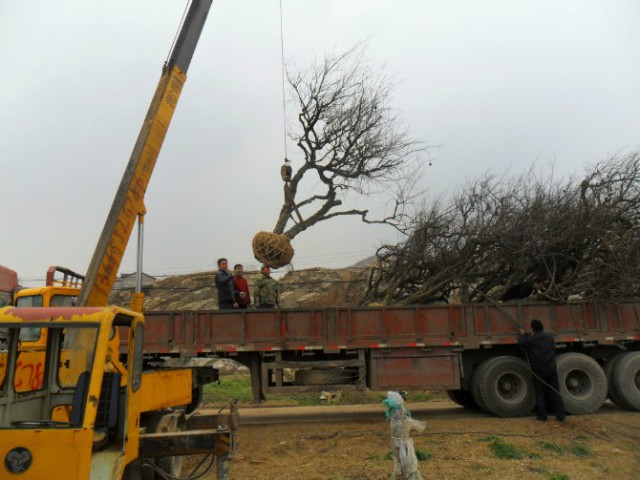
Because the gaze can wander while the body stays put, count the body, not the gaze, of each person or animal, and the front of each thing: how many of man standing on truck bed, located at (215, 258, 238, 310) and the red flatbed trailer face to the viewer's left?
1

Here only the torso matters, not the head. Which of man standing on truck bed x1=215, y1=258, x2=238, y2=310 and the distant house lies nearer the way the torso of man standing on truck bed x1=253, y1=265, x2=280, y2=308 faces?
the man standing on truck bed

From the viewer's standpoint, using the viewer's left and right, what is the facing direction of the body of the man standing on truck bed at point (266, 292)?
facing the viewer

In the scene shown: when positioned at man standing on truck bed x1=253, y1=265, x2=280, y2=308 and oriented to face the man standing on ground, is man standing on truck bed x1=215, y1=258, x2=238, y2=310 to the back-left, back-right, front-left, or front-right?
back-right

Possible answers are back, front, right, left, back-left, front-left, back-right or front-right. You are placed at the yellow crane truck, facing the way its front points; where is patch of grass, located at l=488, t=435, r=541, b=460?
back-left

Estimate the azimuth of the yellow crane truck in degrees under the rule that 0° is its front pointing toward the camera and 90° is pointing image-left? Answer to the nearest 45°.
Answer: approximately 45°

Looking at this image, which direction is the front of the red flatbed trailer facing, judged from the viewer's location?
facing to the left of the viewer

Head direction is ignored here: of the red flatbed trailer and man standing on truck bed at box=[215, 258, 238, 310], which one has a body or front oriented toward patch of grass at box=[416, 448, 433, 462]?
the man standing on truck bed

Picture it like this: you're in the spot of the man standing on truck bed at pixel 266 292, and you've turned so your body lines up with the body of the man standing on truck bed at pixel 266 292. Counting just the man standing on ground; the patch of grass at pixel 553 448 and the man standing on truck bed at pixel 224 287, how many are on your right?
1

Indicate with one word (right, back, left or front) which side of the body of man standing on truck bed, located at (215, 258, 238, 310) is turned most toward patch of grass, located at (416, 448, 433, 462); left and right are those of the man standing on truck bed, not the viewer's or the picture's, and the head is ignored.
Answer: front

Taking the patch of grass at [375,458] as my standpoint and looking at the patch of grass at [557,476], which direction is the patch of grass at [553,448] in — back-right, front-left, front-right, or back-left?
front-left

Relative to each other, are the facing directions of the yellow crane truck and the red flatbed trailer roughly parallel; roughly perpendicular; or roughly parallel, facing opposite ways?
roughly perpendicular

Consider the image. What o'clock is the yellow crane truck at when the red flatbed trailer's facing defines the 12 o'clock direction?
The yellow crane truck is roughly at 10 o'clock from the red flatbed trailer.

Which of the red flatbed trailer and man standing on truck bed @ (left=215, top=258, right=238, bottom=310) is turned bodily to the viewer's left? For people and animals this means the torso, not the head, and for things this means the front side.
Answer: the red flatbed trailer

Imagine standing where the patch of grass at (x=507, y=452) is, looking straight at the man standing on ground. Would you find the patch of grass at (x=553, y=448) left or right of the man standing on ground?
right

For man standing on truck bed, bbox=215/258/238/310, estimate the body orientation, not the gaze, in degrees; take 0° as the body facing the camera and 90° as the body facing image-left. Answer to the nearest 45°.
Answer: approximately 315°
